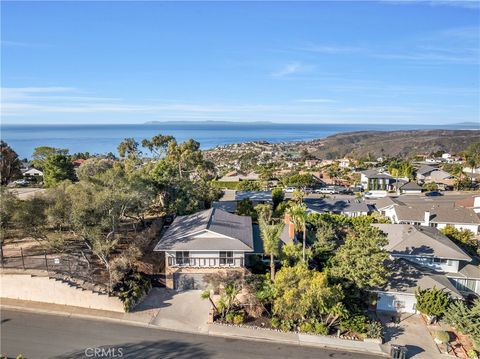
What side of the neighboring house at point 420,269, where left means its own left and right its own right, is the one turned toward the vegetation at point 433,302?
front

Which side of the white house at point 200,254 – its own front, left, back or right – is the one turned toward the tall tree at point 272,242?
left

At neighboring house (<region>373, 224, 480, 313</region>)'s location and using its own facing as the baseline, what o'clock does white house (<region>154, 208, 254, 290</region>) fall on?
The white house is roughly at 2 o'clock from the neighboring house.

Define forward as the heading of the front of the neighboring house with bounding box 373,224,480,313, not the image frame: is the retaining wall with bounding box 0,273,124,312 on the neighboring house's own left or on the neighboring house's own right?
on the neighboring house's own right

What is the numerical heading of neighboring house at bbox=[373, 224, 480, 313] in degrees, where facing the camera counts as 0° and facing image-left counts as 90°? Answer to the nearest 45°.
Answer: approximately 0°

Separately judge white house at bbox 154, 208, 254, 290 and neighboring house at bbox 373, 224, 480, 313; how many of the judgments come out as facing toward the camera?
2

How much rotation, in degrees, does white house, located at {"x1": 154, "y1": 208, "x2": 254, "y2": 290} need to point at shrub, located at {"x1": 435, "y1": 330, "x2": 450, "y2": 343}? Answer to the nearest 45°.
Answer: approximately 45° to its left

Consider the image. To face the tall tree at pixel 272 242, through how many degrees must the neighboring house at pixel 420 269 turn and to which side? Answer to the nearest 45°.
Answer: approximately 45° to its right
